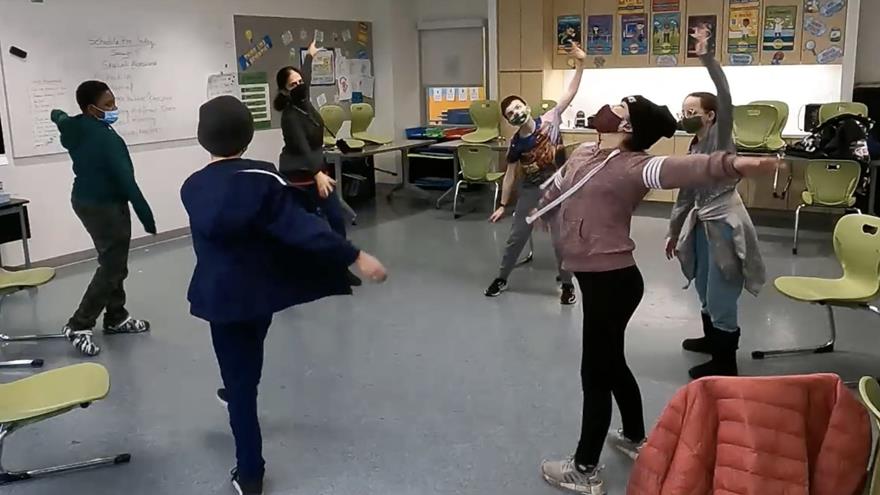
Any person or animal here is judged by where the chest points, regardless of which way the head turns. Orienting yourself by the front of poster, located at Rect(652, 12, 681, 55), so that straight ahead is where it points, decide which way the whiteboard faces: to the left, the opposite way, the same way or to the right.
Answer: to the left

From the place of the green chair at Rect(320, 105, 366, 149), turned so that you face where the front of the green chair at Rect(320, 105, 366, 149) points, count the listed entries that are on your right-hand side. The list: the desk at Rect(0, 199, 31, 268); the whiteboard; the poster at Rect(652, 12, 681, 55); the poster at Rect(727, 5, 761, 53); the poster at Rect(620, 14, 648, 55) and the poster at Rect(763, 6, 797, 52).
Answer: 2

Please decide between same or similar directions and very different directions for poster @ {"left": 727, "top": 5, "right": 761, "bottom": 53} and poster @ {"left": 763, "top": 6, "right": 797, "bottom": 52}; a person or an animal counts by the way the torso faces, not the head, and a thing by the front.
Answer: same or similar directions

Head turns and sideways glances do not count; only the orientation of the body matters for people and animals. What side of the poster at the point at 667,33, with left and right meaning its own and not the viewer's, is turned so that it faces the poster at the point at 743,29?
left

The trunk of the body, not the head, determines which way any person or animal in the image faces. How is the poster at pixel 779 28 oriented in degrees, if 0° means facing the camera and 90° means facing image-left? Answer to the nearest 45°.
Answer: approximately 0°

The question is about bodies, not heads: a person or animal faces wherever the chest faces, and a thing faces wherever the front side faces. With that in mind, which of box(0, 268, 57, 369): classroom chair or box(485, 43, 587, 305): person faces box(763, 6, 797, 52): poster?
the classroom chair

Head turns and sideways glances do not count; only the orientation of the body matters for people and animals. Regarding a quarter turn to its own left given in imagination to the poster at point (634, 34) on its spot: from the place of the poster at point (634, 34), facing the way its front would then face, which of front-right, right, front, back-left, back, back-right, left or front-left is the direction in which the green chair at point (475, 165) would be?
back-right

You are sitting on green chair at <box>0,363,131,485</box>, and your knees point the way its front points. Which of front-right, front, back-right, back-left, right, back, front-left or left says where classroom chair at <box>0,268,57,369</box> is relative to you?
left

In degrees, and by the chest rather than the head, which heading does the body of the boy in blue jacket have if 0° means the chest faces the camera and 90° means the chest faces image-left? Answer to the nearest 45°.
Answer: approximately 180°

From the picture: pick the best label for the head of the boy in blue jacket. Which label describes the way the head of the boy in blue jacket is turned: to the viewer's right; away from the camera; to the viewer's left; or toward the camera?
away from the camera

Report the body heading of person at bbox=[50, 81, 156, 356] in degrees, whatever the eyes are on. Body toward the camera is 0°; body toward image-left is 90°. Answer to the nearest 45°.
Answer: approximately 270°

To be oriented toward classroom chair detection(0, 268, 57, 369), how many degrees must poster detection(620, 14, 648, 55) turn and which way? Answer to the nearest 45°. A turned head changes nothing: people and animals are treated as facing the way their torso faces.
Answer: approximately 45° to its right

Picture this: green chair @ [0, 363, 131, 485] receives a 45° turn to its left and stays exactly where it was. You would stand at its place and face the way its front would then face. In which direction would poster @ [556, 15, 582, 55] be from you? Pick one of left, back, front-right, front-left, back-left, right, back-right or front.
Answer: front

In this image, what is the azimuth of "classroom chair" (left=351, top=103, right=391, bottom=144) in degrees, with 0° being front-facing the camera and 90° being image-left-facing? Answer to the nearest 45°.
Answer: approximately 315°

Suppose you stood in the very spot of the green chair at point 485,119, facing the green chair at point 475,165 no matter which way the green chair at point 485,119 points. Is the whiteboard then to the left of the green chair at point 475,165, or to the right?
right

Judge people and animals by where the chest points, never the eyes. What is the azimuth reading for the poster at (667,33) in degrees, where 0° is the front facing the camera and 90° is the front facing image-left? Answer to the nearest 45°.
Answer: approximately 0°

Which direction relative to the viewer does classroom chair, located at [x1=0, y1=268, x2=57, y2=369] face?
to the viewer's right

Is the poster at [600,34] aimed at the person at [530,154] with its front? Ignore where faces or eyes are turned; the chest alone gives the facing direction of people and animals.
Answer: yes

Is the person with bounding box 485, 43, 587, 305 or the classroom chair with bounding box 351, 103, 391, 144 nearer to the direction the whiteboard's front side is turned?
the person

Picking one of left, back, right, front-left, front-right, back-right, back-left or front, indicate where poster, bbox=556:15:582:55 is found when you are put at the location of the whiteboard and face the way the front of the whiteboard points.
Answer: front-left

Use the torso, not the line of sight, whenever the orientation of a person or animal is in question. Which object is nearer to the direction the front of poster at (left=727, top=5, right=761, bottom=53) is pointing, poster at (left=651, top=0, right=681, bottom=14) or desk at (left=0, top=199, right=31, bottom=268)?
the desk

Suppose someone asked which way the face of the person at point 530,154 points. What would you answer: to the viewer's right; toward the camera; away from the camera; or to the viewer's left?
toward the camera

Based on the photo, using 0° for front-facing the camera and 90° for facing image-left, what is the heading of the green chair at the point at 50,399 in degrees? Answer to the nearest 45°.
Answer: approximately 270°

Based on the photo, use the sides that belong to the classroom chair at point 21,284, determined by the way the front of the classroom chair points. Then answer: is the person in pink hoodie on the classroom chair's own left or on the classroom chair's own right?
on the classroom chair's own right
